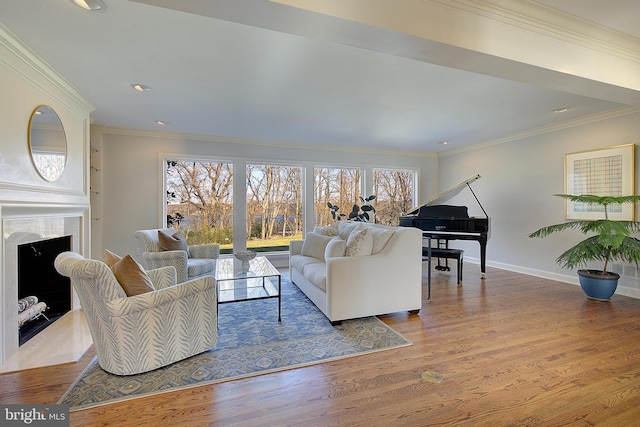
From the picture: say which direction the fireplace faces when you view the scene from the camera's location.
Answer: facing the viewer and to the right of the viewer

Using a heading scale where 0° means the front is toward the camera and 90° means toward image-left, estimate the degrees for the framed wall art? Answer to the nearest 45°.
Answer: approximately 45°

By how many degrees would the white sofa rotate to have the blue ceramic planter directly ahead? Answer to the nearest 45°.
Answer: approximately 135° to its left

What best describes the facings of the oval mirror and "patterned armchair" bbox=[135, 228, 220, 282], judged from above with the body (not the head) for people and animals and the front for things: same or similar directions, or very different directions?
same or similar directions

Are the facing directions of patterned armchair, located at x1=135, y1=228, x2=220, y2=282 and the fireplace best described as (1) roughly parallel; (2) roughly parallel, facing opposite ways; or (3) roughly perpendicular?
roughly parallel

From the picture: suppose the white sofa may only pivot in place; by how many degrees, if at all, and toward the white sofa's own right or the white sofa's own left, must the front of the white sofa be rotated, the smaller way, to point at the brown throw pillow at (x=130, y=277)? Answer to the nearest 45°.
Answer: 0° — it already faces it

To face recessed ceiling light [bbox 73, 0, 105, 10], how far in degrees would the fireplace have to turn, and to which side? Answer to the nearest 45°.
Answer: approximately 45° to its right

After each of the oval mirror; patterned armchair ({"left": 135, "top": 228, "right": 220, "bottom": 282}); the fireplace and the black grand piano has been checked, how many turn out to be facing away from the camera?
0

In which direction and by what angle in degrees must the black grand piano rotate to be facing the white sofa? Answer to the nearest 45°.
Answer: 0° — it already faces it

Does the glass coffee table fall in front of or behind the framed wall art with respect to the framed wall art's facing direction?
in front

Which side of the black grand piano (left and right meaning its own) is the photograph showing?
front

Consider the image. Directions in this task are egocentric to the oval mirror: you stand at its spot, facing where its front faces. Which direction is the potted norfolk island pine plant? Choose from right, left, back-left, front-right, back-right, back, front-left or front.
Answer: front

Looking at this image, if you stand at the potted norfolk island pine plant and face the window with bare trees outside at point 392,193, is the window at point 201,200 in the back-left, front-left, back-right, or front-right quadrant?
front-left

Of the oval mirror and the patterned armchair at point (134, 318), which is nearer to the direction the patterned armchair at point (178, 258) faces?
the patterned armchair

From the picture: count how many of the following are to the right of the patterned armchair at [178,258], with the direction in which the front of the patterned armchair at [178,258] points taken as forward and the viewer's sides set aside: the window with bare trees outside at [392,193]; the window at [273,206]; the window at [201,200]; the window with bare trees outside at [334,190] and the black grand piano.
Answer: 0

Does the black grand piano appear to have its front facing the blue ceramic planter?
no

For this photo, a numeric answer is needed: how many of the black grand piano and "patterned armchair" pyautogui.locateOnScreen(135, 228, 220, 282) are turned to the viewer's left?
0

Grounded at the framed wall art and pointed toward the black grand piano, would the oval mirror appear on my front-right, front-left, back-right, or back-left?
front-left

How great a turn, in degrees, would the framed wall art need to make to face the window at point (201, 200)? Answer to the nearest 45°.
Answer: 0° — it already faces it

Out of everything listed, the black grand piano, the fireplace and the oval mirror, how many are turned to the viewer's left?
0

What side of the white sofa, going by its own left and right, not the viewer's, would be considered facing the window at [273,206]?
right
